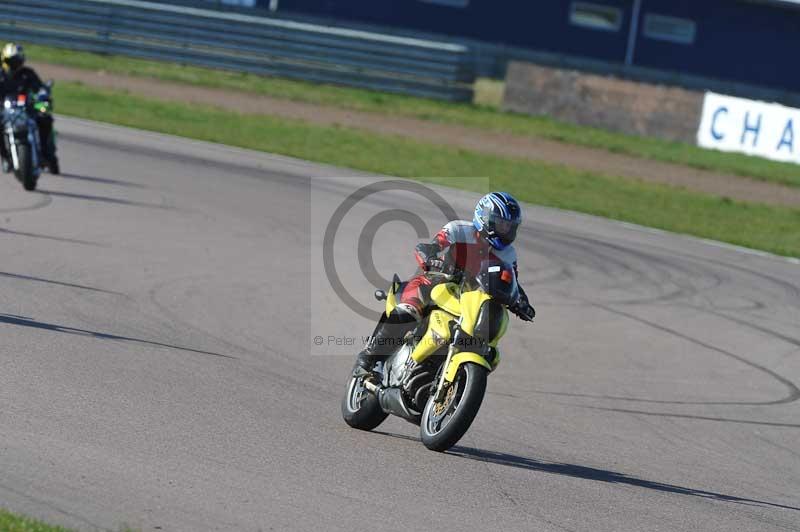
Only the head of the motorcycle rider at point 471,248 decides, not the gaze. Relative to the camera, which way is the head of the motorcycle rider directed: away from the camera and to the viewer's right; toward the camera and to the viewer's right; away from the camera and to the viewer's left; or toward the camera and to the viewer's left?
toward the camera and to the viewer's right

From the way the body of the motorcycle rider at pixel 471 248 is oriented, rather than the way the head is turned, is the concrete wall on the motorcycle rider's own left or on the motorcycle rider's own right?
on the motorcycle rider's own left

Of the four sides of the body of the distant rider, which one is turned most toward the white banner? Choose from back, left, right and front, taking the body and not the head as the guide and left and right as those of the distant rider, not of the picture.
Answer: left

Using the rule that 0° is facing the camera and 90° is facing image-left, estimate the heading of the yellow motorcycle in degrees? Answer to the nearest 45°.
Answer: approximately 315°

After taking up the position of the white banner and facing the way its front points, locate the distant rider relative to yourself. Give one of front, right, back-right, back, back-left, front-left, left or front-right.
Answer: front-right

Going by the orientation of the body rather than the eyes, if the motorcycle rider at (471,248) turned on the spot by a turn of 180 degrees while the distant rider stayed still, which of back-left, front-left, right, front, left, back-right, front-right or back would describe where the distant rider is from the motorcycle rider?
front

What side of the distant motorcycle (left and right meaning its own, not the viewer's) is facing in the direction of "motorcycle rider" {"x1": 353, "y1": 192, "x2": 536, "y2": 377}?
front

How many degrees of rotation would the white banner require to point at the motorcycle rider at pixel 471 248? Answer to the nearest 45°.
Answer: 0° — it already faces them

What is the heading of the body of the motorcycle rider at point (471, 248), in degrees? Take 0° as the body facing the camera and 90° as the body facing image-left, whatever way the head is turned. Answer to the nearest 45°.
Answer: approximately 315°
